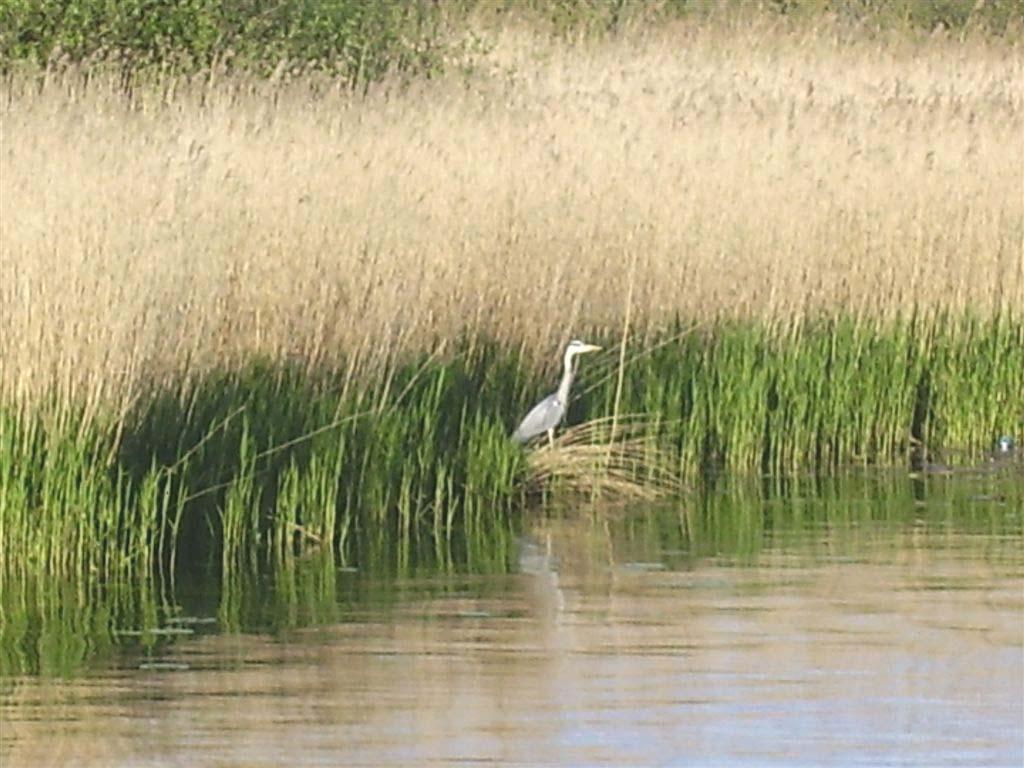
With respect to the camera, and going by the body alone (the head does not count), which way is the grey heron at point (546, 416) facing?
to the viewer's right
